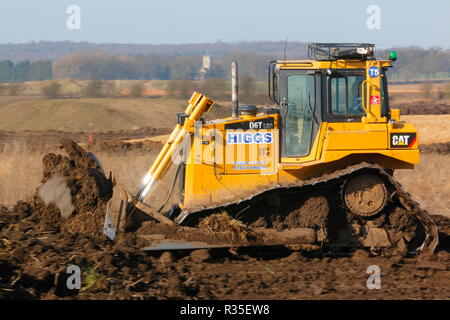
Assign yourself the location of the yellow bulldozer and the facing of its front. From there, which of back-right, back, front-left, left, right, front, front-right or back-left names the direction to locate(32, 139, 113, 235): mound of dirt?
front

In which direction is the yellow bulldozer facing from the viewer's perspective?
to the viewer's left
